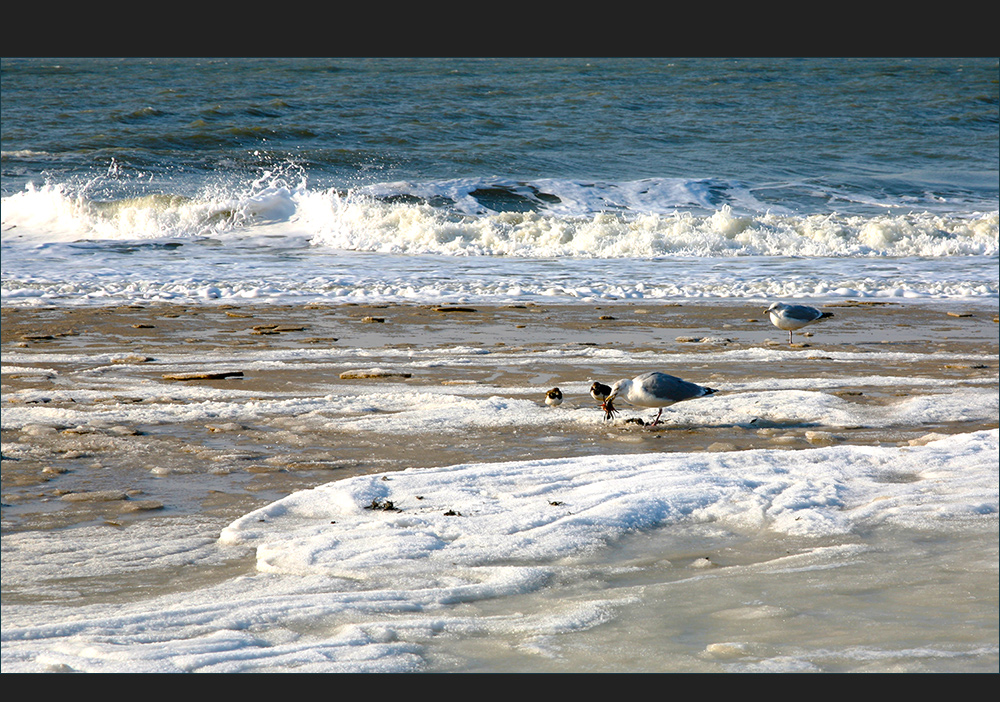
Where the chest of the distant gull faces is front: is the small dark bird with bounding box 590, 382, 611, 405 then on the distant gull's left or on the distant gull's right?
on the distant gull's left

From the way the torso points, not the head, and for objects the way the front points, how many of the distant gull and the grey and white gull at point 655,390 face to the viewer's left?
2

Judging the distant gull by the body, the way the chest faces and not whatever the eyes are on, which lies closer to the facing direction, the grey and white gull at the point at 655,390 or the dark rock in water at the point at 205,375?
the dark rock in water

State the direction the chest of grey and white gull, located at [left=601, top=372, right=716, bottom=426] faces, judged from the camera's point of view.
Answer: to the viewer's left

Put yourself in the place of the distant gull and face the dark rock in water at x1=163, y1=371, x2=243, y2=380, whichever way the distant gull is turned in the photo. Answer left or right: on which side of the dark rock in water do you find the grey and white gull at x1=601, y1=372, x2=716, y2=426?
left

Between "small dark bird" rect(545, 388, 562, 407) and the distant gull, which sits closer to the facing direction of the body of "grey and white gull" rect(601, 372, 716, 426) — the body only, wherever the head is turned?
the small dark bird

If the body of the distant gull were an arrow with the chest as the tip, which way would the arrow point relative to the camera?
to the viewer's left
